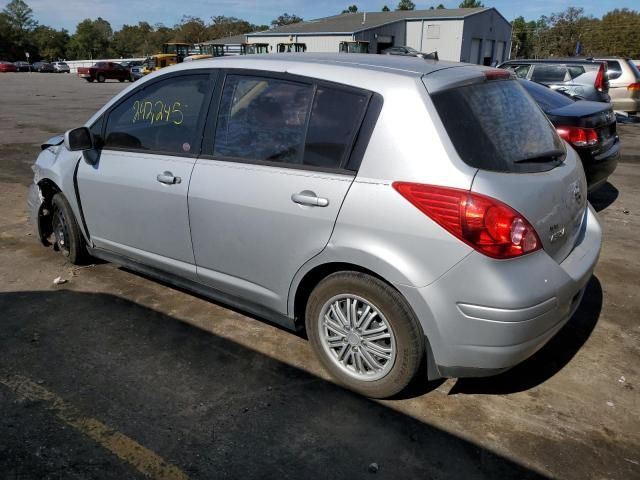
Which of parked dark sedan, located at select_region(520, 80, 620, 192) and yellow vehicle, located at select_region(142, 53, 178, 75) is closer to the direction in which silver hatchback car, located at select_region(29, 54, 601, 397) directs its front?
the yellow vehicle

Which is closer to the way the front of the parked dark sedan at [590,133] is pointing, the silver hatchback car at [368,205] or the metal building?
the metal building

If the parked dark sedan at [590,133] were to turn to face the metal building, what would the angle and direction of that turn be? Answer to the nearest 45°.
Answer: approximately 45° to its right

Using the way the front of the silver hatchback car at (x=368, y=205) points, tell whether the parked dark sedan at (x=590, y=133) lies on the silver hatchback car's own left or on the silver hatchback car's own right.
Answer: on the silver hatchback car's own right

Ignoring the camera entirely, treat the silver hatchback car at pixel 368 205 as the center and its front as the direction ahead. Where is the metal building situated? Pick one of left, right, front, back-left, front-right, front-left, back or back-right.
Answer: front-right

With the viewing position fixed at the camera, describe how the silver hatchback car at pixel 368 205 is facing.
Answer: facing away from the viewer and to the left of the viewer

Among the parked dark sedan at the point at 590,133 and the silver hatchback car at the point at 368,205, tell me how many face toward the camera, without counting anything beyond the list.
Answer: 0

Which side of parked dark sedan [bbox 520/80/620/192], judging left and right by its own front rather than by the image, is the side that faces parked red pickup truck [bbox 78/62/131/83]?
front

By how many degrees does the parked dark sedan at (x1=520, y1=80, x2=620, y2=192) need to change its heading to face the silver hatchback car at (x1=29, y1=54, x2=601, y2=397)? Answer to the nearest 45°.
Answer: approximately 135° to its left

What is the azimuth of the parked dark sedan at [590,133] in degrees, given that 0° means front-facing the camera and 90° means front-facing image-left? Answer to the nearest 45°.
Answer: approximately 135°

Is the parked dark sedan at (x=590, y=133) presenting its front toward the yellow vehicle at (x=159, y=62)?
yes

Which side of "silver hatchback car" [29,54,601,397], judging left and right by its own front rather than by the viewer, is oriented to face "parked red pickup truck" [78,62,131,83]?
front
